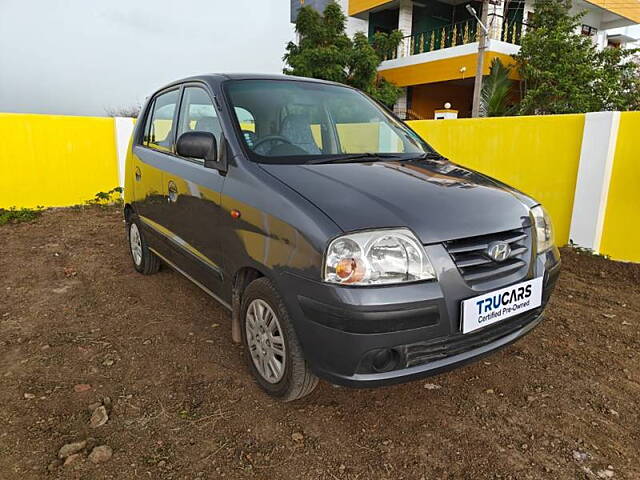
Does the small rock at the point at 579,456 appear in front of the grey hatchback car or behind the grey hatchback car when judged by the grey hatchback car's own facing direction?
in front

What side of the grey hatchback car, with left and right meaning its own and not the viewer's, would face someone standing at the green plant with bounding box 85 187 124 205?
back

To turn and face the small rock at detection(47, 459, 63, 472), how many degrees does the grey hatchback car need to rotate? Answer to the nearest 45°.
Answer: approximately 90° to its right

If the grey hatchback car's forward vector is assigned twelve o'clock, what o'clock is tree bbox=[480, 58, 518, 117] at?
The tree is roughly at 8 o'clock from the grey hatchback car.

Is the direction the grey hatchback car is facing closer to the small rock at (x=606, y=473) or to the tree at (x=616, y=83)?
the small rock

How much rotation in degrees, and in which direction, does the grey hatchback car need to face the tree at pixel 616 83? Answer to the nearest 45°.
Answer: approximately 90° to its left

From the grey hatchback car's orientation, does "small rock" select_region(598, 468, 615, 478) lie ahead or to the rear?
ahead

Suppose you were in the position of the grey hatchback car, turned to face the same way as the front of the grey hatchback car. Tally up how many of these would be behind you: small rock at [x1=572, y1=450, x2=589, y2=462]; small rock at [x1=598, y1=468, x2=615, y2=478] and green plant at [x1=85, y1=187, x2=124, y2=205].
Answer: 1

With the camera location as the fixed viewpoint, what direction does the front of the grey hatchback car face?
facing the viewer and to the right of the viewer

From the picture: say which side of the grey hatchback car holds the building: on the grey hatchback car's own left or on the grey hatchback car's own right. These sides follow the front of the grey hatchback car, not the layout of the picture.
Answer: on the grey hatchback car's own left

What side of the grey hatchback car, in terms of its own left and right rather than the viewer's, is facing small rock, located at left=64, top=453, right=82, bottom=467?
right

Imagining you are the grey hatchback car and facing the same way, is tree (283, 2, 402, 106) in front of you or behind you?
behind
